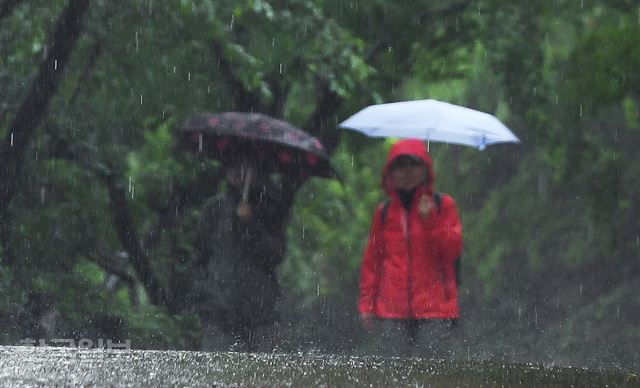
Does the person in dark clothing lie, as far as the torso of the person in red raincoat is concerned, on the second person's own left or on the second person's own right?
on the second person's own right

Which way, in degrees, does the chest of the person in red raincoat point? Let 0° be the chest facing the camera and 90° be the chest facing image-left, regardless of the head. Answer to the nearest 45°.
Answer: approximately 0°

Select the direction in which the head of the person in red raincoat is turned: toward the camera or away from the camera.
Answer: toward the camera
